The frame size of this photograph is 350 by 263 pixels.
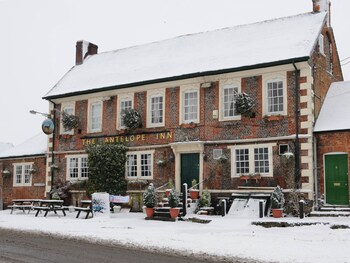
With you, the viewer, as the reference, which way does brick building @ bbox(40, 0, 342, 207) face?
facing the viewer and to the left of the viewer

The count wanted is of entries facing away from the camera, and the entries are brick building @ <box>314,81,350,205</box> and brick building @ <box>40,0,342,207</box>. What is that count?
0

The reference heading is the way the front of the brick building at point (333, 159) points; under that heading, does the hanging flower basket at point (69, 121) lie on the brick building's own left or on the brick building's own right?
on the brick building's own right

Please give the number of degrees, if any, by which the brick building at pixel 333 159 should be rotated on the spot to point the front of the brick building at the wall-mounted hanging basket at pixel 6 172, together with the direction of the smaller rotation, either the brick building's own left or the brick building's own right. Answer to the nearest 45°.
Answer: approximately 90° to the brick building's own right

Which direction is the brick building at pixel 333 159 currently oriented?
toward the camera

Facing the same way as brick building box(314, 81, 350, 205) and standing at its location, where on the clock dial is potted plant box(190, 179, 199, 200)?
The potted plant is roughly at 3 o'clock from the brick building.

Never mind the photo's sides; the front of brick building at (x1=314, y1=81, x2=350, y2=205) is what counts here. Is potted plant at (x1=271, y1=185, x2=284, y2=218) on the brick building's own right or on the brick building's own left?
on the brick building's own right

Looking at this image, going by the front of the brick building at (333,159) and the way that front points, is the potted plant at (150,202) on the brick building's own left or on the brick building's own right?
on the brick building's own right

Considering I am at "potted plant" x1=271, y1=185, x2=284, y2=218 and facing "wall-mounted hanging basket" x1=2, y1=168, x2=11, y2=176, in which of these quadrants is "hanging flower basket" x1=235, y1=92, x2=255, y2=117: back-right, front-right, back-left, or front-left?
front-right

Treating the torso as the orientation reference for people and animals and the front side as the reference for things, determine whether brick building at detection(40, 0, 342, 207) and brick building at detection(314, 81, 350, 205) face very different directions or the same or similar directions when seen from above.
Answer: same or similar directions

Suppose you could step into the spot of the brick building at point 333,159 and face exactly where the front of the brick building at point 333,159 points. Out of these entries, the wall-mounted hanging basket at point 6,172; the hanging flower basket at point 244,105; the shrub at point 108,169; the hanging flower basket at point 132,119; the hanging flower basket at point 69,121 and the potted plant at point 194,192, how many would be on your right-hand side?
6
